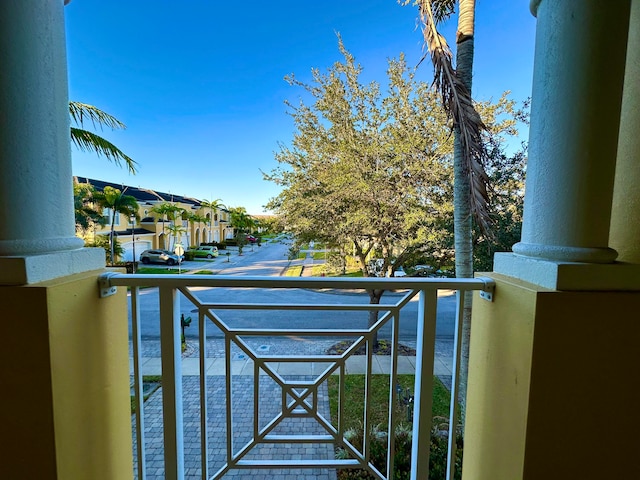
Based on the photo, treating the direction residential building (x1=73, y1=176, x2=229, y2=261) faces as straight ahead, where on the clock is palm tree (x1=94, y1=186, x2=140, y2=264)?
The palm tree is roughly at 2 o'clock from the residential building.

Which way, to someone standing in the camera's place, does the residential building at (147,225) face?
facing the viewer and to the right of the viewer

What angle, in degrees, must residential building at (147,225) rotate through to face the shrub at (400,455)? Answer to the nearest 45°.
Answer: approximately 45° to its right

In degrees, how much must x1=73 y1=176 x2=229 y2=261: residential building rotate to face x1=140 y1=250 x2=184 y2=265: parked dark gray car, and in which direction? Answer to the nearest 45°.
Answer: approximately 45° to its right

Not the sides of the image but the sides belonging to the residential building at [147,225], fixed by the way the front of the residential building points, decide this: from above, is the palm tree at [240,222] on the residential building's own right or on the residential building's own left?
on the residential building's own left

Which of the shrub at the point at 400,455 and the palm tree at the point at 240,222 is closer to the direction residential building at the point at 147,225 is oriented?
the shrub

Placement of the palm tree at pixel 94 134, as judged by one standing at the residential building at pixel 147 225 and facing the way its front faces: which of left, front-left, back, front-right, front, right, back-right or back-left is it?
front-right

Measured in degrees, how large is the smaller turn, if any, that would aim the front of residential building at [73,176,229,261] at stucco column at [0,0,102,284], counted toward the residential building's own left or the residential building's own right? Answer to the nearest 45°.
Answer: approximately 45° to the residential building's own right

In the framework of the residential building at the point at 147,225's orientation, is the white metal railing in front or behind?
in front

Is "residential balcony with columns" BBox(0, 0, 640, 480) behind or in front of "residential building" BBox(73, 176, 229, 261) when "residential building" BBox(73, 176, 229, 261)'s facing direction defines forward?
in front

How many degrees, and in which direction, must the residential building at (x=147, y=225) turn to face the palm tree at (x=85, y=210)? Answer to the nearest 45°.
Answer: approximately 45° to its right

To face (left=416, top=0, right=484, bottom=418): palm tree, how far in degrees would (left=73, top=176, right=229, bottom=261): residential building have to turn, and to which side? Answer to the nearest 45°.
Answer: approximately 45° to its right

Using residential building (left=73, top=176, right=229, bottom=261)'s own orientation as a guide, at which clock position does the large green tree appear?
The large green tree is roughly at 1 o'clock from the residential building.
